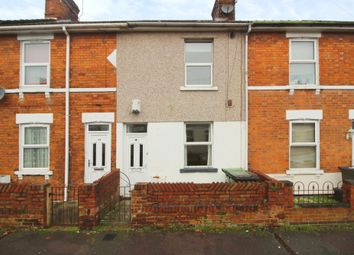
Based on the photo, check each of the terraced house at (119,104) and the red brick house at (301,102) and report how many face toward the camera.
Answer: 2

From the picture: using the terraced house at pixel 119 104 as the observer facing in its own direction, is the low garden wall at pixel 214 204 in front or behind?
in front

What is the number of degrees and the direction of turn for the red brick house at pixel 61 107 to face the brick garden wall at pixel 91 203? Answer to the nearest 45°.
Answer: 0° — it already faces it

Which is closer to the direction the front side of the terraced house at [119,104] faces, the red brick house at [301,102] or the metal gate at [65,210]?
the metal gate

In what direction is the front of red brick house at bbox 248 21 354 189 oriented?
toward the camera

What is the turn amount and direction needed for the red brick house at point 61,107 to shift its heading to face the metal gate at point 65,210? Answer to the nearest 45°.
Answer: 0° — it already faces it

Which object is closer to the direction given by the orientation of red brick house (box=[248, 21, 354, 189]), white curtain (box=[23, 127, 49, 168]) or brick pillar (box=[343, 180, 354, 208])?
the brick pillar

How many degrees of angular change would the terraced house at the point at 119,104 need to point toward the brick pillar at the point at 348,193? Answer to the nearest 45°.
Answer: approximately 45° to its left

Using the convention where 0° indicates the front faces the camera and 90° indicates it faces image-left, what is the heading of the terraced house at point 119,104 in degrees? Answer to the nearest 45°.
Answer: approximately 0°
